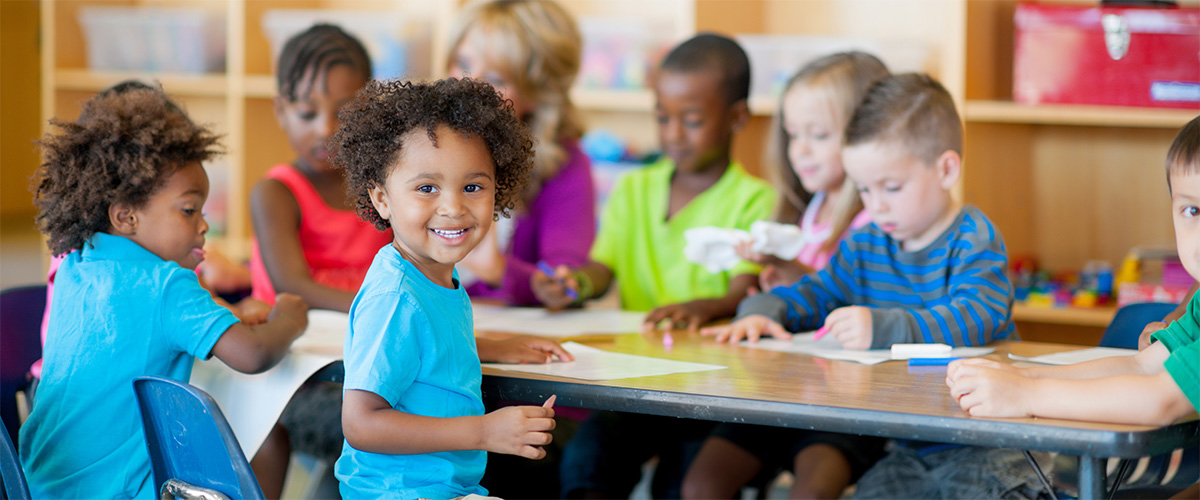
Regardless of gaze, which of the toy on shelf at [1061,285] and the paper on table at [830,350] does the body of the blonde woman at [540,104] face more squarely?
the paper on table

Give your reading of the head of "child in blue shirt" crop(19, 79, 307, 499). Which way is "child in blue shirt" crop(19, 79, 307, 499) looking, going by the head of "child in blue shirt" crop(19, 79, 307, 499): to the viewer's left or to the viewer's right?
to the viewer's right

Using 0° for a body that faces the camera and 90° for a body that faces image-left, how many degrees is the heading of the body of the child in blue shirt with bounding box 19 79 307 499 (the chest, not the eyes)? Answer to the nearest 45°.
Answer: approximately 225°

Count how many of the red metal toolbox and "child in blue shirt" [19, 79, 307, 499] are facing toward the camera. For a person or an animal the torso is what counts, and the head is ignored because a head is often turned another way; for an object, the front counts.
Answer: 1

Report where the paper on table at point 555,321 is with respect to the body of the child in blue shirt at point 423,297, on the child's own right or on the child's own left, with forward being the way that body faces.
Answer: on the child's own left
